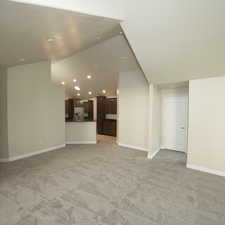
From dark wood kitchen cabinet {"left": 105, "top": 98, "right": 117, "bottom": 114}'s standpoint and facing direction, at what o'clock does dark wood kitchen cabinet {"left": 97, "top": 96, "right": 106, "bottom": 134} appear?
dark wood kitchen cabinet {"left": 97, "top": 96, "right": 106, "bottom": 134} is roughly at 4 o'clock from dark wood kitchen cabinet {"left": 105, "top": 98, "right": 117, "bottom": 114}.

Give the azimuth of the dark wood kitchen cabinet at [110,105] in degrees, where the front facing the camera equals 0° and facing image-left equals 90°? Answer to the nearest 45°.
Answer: approximately 0°

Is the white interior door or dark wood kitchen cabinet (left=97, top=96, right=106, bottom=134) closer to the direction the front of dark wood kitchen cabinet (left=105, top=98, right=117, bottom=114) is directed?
the white interior door

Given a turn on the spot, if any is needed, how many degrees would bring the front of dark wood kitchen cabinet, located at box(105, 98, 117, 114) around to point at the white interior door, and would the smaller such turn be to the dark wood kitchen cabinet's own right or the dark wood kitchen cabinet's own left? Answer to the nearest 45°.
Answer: approximately 45° to the dark wood kitchen cabinet's own left

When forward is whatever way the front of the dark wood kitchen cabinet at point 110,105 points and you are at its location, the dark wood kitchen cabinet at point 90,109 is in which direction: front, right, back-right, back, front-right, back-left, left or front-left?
back-right

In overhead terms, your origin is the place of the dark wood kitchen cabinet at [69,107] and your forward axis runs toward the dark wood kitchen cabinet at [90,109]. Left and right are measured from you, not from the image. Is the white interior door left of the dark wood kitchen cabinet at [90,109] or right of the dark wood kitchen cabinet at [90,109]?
right
